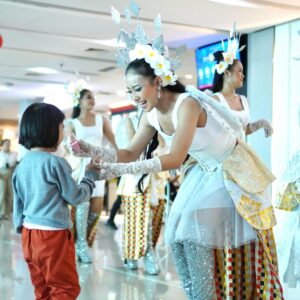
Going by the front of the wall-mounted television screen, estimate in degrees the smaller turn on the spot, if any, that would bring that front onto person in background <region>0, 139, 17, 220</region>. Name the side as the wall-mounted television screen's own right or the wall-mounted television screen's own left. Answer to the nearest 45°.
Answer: approximately 90° to the wall-mounted television screen's own right

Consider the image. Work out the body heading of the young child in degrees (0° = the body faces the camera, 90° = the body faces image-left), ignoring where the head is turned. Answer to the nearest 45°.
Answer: approximately 225°

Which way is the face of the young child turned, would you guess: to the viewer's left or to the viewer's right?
to the viewer's right

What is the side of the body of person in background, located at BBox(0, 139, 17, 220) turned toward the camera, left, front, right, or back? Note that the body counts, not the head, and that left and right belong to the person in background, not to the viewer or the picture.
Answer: front

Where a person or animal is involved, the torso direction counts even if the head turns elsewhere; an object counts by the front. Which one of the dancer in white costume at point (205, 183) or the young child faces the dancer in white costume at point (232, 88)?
the young child

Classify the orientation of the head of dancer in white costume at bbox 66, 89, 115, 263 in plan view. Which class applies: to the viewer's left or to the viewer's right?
to the viewer's right

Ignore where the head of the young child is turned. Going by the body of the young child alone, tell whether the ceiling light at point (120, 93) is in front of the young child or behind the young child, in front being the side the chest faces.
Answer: in front

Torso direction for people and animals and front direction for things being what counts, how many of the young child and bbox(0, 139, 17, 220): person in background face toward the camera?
1

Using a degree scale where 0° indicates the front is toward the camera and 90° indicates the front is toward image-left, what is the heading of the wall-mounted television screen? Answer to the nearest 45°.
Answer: approximately 45°

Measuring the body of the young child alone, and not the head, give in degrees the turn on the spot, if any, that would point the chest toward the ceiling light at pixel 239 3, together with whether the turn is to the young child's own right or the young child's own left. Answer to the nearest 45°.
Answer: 0° — they already face it

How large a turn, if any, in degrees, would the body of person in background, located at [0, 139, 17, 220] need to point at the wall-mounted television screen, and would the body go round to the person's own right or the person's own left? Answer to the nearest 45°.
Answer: approximately 45° to the person's own left
